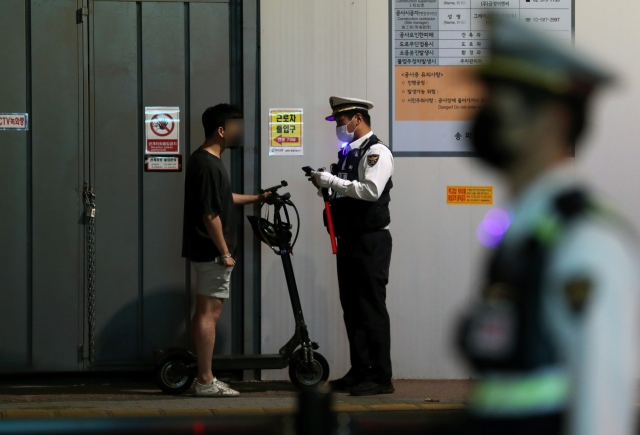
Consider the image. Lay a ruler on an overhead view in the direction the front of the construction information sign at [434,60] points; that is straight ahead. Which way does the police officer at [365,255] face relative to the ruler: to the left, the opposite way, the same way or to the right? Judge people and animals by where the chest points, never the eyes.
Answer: to the right

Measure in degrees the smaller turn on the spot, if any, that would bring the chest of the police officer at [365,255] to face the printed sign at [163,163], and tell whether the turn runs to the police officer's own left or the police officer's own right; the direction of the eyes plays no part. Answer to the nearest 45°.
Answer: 0° — they already face it

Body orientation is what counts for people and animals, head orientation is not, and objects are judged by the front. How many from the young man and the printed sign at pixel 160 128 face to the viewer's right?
1

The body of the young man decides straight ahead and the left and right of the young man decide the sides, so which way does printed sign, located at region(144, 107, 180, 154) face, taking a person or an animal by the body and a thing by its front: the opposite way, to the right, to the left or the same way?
to the right

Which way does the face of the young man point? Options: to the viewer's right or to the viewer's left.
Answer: to the viewer's right

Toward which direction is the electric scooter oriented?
to the viewer's right

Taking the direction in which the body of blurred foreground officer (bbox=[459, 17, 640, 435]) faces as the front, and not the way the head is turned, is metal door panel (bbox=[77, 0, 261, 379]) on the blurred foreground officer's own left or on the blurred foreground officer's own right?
on the blurred foreground officer's own right

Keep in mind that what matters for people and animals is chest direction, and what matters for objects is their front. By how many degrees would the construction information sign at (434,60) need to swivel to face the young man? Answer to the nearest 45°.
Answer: approximately 45° to its right

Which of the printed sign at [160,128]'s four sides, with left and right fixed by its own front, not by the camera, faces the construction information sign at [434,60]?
left

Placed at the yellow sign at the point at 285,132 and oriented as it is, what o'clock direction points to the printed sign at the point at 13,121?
The printed sign is roughly at 3 o'clock from the yellow sign.

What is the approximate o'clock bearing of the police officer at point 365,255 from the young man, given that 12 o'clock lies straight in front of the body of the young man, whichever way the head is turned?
The police officer is roughly at 12 o'clock from the young man.

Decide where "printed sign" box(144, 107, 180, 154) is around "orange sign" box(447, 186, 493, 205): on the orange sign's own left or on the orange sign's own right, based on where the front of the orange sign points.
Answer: on the orange sign's own right

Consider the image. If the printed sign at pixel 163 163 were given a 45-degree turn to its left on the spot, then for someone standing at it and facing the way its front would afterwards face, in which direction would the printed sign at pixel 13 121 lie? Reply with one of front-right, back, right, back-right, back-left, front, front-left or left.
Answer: back-right

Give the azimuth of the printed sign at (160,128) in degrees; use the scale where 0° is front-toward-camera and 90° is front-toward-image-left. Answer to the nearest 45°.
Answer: approximately 0°

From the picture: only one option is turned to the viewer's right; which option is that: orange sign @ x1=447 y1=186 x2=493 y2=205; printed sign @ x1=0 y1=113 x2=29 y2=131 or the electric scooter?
the electric scooter

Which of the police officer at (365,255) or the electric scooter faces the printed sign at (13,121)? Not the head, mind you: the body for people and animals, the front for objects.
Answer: the police officer

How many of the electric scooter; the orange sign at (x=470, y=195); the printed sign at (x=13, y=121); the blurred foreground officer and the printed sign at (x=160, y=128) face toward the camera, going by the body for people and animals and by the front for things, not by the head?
3

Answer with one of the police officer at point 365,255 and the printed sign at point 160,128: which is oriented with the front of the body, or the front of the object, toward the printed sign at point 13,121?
the police officer

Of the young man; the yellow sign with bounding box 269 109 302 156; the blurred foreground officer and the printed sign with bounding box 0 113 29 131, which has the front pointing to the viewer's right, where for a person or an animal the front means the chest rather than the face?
the young man
